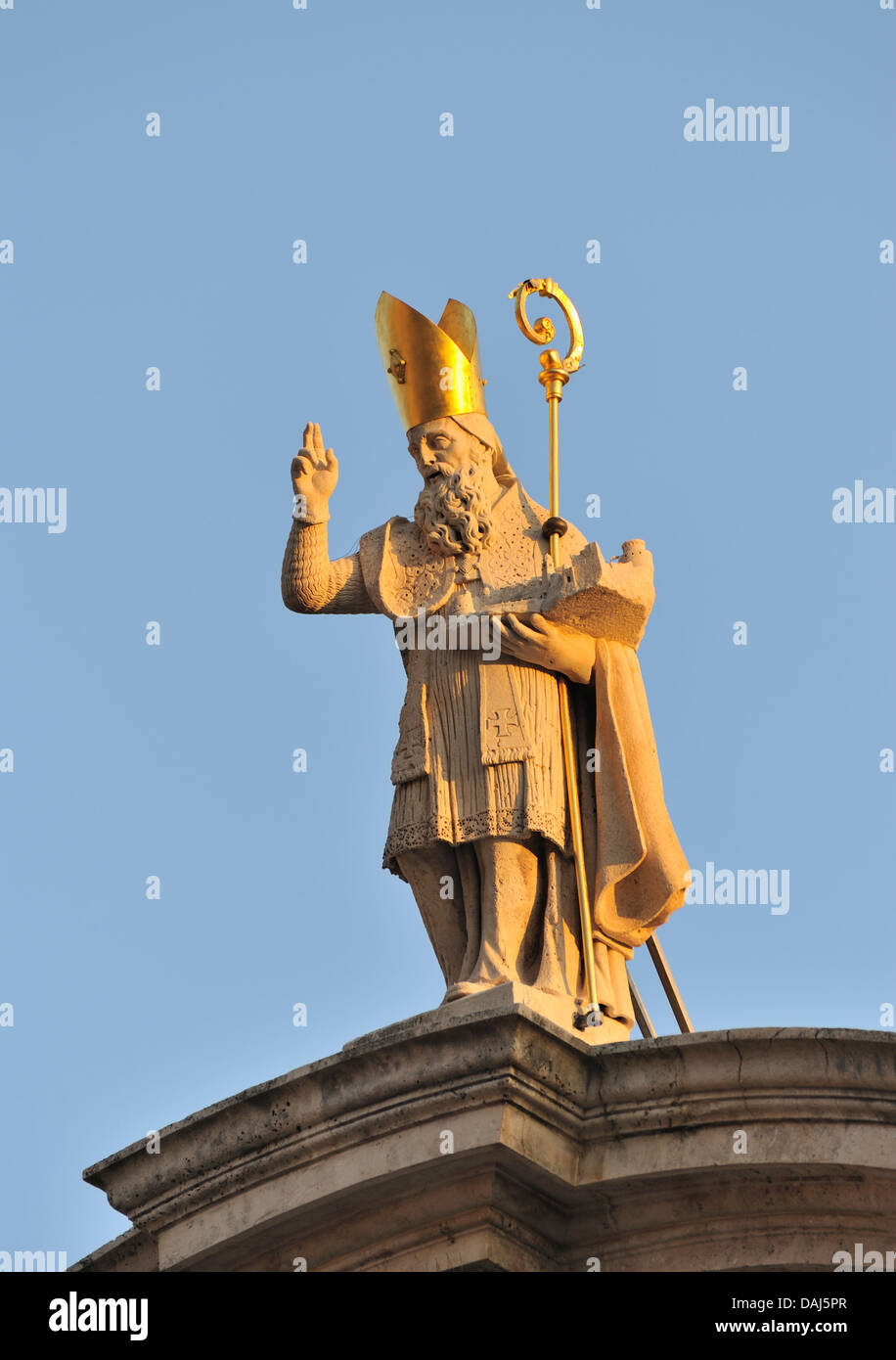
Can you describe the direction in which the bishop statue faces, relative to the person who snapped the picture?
facing the viewer and to the left of the viewer
